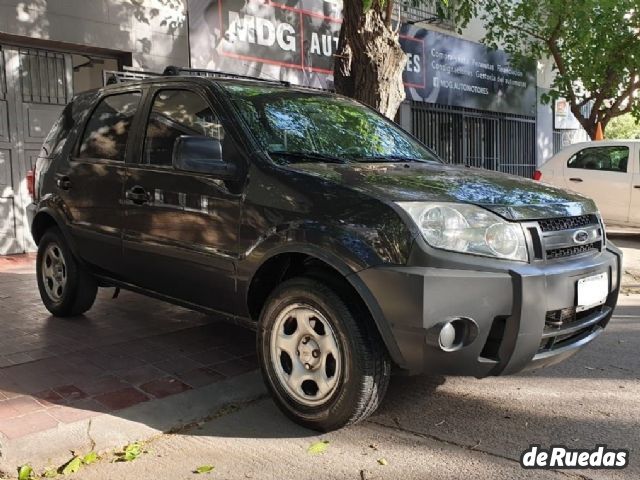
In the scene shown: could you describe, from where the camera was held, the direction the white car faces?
facing to the right of the viewer

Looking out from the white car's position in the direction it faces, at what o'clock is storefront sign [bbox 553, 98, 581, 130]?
The storefront sign is roughly at 9 o'clock from the white car.

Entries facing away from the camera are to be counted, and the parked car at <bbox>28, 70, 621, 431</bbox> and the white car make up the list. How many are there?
0

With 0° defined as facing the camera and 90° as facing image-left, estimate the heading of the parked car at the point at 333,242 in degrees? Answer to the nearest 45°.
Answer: approximately 315°

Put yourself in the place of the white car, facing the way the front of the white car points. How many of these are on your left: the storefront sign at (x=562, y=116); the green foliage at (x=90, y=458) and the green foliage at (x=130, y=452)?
1

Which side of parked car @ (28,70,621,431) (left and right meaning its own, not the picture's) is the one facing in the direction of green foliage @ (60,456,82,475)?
right

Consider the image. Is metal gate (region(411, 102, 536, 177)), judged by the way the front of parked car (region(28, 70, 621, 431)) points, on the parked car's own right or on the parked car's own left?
on the parked car's own left

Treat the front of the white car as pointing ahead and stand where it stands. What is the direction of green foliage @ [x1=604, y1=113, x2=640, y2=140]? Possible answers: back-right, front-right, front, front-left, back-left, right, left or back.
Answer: left
